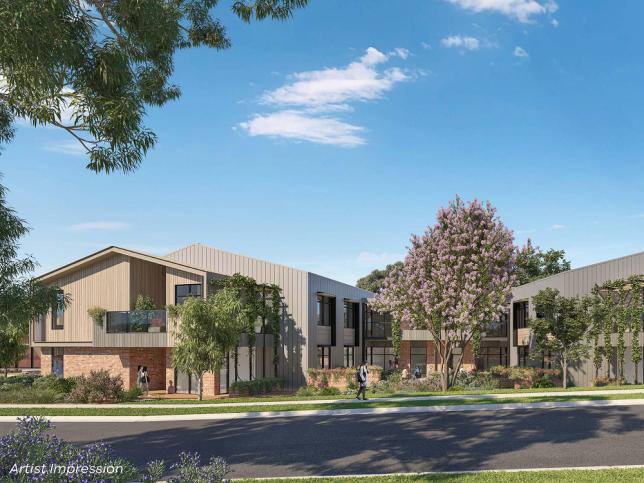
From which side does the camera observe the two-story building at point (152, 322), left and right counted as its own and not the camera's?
front

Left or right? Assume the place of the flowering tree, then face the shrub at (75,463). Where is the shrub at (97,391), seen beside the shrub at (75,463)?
right

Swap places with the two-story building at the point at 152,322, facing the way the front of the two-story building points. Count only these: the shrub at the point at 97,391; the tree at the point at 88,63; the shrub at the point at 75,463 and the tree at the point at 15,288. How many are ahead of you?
4

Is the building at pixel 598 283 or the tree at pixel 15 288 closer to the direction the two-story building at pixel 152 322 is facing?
the tree

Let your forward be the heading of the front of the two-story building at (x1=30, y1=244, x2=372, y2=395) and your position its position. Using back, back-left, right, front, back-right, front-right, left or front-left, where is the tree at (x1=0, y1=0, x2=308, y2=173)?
front

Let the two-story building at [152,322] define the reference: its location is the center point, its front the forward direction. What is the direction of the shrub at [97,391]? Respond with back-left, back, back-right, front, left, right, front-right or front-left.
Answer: front

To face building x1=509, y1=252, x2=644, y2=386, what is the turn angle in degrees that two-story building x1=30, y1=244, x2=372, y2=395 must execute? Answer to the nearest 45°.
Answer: approximately 90° to its left

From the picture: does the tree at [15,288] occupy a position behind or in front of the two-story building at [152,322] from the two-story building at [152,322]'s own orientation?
in front

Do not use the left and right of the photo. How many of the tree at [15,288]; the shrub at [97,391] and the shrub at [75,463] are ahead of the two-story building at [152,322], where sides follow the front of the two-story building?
3

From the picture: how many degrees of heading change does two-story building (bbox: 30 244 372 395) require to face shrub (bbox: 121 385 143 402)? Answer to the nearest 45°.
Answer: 0° — it already faces it

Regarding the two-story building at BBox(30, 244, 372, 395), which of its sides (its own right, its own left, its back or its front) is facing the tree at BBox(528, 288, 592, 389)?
left

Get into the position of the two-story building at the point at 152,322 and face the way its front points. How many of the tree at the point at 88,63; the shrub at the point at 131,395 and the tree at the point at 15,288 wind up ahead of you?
3
